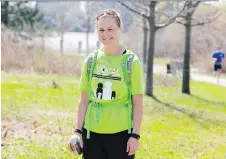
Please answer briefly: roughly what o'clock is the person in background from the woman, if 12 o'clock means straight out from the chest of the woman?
The person in background is roughly at 7 o'clock from the woman.

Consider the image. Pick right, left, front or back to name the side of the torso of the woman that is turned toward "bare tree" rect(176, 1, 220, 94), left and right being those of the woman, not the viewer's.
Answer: back

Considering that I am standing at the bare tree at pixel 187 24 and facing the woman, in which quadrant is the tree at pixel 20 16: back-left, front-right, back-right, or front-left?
back-right

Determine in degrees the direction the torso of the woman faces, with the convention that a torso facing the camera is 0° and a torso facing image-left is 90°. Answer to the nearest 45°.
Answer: approximately 0°

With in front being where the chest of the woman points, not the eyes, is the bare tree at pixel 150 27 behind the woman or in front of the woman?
behind

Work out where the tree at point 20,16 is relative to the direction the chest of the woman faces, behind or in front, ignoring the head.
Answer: behind
